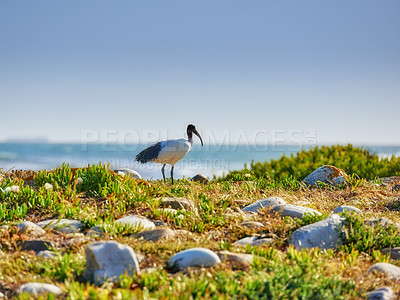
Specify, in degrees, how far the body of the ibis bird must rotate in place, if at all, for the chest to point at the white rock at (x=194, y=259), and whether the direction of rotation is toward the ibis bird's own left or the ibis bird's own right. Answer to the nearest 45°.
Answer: approximately 90° to the ibis bird's own right

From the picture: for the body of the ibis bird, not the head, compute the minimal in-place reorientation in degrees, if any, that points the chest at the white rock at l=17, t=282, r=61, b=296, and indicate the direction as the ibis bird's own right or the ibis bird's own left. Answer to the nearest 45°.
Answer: approximately 90° to the ibis bird's own right

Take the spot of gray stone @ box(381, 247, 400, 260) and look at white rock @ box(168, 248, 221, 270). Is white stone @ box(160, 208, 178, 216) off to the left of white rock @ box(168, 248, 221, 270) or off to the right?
right

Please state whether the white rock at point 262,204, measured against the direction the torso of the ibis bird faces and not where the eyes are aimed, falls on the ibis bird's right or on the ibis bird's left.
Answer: on the ibis bird's right

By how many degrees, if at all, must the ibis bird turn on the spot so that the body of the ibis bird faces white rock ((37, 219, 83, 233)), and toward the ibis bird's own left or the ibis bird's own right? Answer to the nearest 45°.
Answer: approximately 90° to the ibis bird's own right

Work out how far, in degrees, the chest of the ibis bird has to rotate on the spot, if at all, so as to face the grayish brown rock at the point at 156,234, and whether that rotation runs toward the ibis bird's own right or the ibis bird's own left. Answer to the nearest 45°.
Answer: approximately 90° to the ibis bird's own right

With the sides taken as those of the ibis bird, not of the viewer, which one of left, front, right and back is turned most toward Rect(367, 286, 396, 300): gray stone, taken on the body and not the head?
right

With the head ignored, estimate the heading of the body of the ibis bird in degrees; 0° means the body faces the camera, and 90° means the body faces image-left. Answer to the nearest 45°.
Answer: approximately 270°

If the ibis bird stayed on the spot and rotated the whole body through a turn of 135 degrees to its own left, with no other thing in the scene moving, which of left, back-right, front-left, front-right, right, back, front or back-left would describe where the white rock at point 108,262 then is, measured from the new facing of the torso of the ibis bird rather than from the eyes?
back-left
